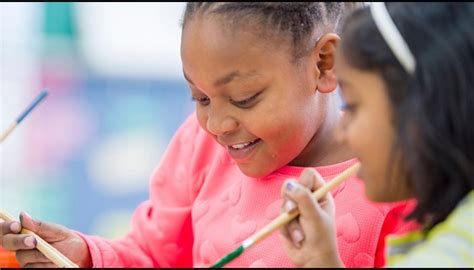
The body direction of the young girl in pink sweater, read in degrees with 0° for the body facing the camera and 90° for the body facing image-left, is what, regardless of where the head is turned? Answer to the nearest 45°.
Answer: approximately 45°
